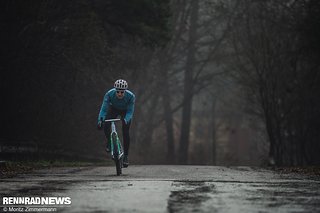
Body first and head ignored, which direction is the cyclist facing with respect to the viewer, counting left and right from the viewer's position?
facing the viewer
